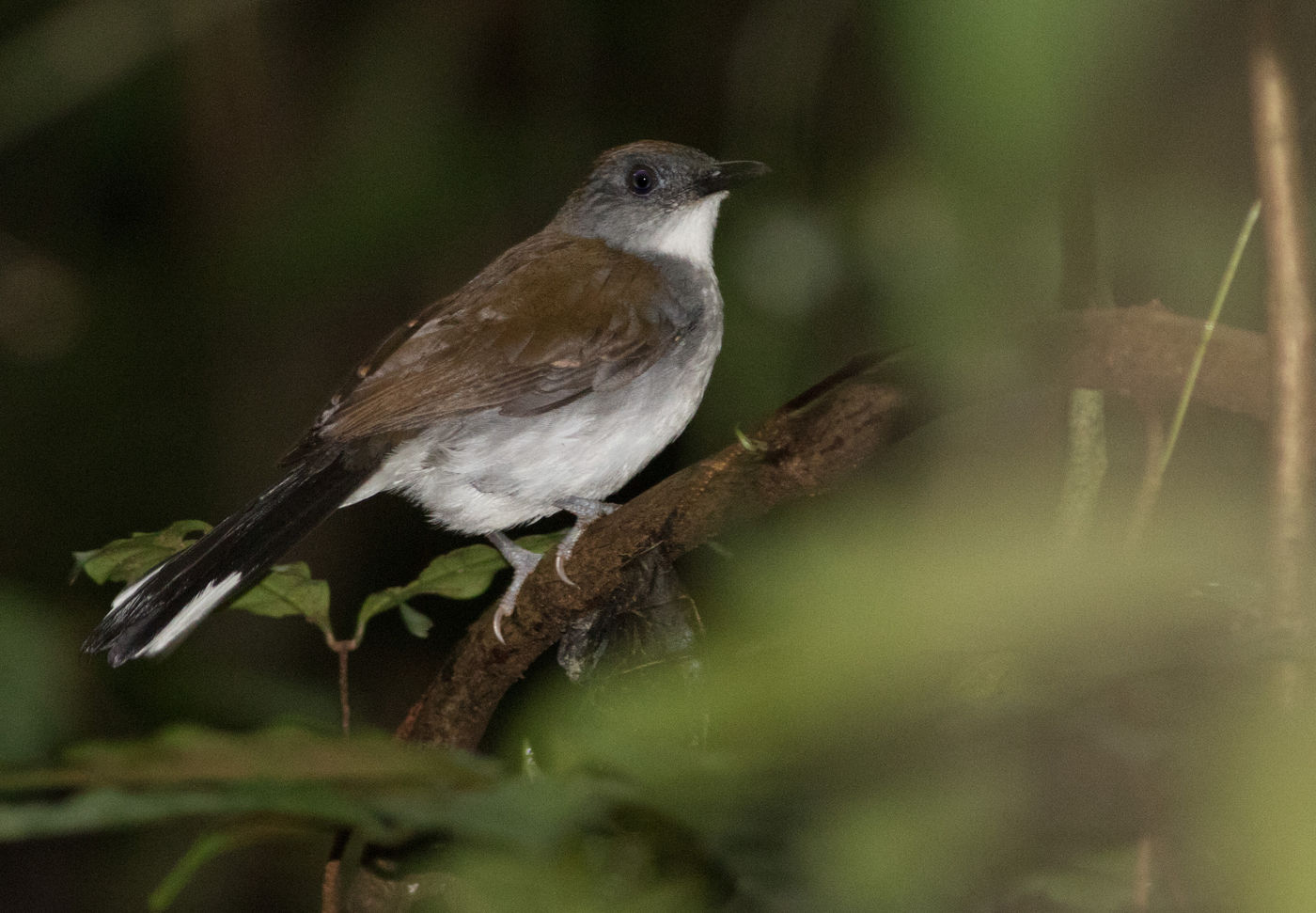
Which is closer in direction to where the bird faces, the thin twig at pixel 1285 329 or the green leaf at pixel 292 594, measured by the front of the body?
the thin twig

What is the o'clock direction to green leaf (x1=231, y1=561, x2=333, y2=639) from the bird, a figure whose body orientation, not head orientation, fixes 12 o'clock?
The green leaf is roughly at 6 o'clock from the bird.

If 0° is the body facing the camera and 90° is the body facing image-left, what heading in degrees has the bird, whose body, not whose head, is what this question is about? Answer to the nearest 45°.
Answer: approximately 270°

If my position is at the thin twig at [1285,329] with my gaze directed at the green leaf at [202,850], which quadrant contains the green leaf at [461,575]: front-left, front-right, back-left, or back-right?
front-right
